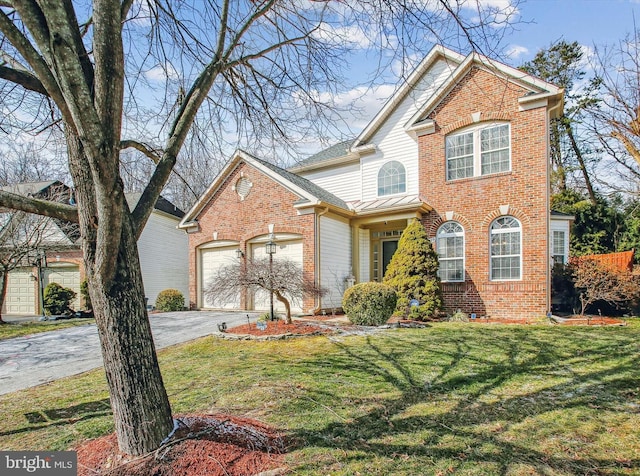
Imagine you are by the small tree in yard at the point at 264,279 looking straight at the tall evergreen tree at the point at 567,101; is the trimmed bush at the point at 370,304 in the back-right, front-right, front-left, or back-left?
front-right

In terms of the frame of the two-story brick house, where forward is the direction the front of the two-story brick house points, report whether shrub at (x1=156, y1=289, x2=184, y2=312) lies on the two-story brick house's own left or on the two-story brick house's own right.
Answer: on the two-story brick house's own right

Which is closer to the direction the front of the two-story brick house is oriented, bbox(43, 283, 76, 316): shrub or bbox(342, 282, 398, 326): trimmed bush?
the trimmed bush
